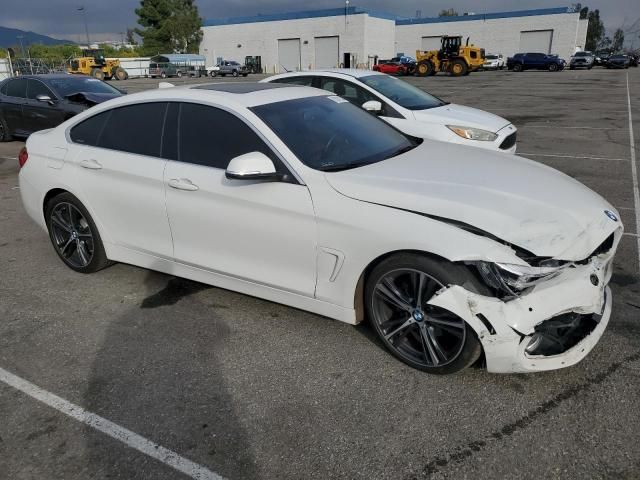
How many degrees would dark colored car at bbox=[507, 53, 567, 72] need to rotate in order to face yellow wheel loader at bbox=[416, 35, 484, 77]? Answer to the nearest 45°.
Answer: approximately 135° to its right

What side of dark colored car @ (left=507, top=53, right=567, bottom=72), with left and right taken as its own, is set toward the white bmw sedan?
right

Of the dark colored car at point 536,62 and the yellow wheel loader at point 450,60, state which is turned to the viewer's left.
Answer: the yellow wheel loader

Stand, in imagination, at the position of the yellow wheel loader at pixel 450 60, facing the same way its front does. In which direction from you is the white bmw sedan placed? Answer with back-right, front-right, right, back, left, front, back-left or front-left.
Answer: left

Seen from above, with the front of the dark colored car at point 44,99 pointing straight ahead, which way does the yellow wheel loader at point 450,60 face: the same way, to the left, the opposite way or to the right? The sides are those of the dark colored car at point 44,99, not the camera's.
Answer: the opposite way

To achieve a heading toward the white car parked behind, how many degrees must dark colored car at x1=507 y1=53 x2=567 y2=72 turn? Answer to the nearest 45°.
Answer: approximately 90° to its right

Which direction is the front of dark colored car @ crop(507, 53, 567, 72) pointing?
to the viewer's right

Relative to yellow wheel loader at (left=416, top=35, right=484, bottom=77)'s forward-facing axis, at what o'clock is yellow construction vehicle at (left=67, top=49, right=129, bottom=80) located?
The yellow construction vehicle is roughly at 12 o'clock from the yellow wheel loader.

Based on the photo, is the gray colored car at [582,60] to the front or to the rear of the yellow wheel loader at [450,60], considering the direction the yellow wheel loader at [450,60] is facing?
to the rear

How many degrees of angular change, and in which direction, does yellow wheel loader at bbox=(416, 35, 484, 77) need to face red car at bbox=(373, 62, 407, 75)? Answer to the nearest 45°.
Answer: approximately 45° to its right

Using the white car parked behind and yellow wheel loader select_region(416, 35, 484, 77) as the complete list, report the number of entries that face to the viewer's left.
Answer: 1

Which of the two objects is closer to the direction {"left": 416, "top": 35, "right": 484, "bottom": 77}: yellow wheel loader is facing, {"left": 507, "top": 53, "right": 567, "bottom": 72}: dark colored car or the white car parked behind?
the white car parked behind

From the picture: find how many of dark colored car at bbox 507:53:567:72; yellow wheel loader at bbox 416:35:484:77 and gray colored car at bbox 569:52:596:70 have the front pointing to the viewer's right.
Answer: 1

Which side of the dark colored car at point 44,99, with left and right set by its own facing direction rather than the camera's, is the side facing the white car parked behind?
front

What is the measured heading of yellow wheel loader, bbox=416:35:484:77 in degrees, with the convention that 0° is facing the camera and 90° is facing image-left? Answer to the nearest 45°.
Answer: approximately 90°

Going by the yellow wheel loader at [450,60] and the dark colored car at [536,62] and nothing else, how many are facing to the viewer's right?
1

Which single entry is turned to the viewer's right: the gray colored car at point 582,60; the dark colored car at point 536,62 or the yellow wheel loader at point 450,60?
the dark colored car at point 536,62

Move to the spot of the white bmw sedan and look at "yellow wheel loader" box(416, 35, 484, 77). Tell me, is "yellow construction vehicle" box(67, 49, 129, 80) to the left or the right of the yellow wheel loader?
left
